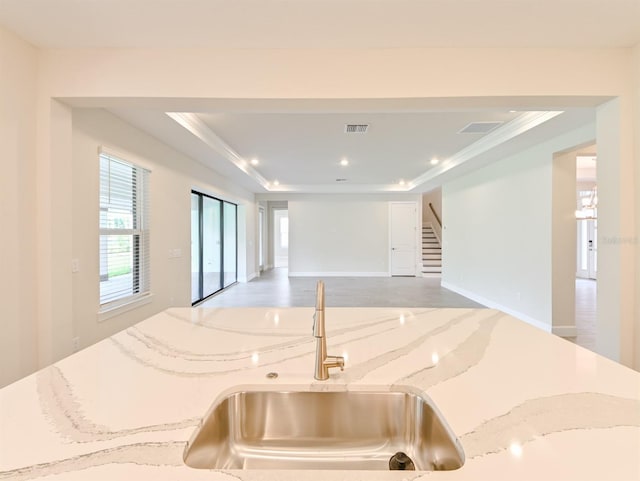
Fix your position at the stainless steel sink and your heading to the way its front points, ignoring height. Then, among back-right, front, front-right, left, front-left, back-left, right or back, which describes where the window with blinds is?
back-right

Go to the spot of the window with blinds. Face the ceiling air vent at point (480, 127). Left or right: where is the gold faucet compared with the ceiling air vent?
right

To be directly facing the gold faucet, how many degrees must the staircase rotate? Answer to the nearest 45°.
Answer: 0° — it already faces it

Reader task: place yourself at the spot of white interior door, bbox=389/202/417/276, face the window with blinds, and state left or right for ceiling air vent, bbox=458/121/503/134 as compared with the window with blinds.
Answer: left

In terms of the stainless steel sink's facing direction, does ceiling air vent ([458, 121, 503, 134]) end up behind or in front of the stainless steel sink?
behind

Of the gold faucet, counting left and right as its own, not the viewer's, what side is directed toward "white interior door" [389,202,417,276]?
back

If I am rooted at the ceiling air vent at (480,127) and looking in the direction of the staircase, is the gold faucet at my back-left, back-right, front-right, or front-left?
back-left

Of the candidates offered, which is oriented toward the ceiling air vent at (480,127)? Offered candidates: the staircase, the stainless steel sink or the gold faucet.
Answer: the staircase

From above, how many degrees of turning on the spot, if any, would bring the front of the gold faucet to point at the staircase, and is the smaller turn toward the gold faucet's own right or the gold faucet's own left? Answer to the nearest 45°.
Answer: approximately 180°

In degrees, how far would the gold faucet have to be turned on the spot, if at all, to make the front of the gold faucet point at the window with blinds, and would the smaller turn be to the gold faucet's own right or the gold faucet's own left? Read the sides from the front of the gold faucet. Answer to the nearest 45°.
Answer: approximately 135° to the gold faucet's own right

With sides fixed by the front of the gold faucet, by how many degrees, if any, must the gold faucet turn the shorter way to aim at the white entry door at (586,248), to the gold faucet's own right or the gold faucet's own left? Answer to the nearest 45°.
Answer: approximately 135° to the gold faucet's own left
